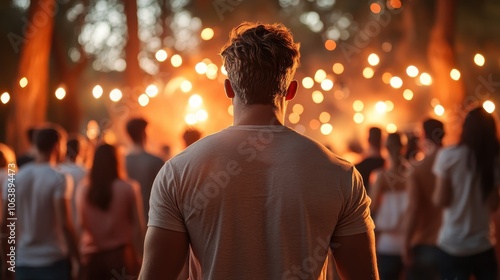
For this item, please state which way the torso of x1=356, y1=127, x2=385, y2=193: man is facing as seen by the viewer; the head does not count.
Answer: away from the camera

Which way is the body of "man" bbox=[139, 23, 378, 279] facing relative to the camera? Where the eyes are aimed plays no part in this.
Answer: away from the camera

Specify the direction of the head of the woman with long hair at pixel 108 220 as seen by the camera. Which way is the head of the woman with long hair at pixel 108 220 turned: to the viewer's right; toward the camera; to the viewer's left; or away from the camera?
away from the camera

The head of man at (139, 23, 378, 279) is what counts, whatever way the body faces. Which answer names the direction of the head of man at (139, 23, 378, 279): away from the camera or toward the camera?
away from the camera

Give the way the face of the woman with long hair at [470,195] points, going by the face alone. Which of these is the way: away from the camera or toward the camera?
away from the camera

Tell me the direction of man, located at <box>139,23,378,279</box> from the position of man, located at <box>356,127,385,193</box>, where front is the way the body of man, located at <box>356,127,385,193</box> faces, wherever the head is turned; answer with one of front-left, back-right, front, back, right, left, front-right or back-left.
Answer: back

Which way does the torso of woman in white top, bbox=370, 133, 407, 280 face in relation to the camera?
away from the camera

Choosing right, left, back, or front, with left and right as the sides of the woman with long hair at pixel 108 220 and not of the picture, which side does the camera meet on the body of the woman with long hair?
back
